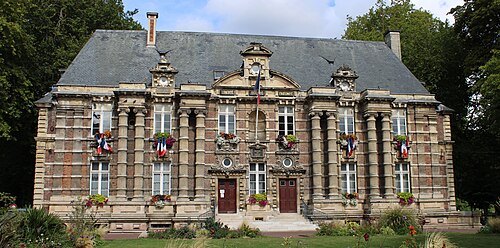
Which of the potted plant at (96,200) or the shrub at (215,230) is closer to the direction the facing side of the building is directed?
the shrub

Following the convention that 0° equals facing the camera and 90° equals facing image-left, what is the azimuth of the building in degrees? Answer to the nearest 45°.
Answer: approximately 0°

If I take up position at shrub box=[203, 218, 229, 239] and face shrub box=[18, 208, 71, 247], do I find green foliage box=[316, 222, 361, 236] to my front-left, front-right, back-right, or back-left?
back-left

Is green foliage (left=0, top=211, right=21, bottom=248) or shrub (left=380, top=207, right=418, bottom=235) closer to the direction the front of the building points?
the green foliage

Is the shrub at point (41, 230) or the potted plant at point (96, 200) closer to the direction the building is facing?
the shrub

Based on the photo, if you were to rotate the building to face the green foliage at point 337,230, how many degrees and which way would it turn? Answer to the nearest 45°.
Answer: approximately 45° to its left

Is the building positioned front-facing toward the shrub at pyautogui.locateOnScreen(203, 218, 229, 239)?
yes

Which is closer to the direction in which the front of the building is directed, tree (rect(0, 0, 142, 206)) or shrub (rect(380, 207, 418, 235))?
the shrub
